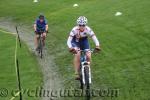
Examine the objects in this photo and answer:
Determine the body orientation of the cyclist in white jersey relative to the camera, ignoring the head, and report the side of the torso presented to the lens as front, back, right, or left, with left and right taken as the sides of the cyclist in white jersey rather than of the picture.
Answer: front

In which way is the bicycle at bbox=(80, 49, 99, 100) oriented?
toward the camera
